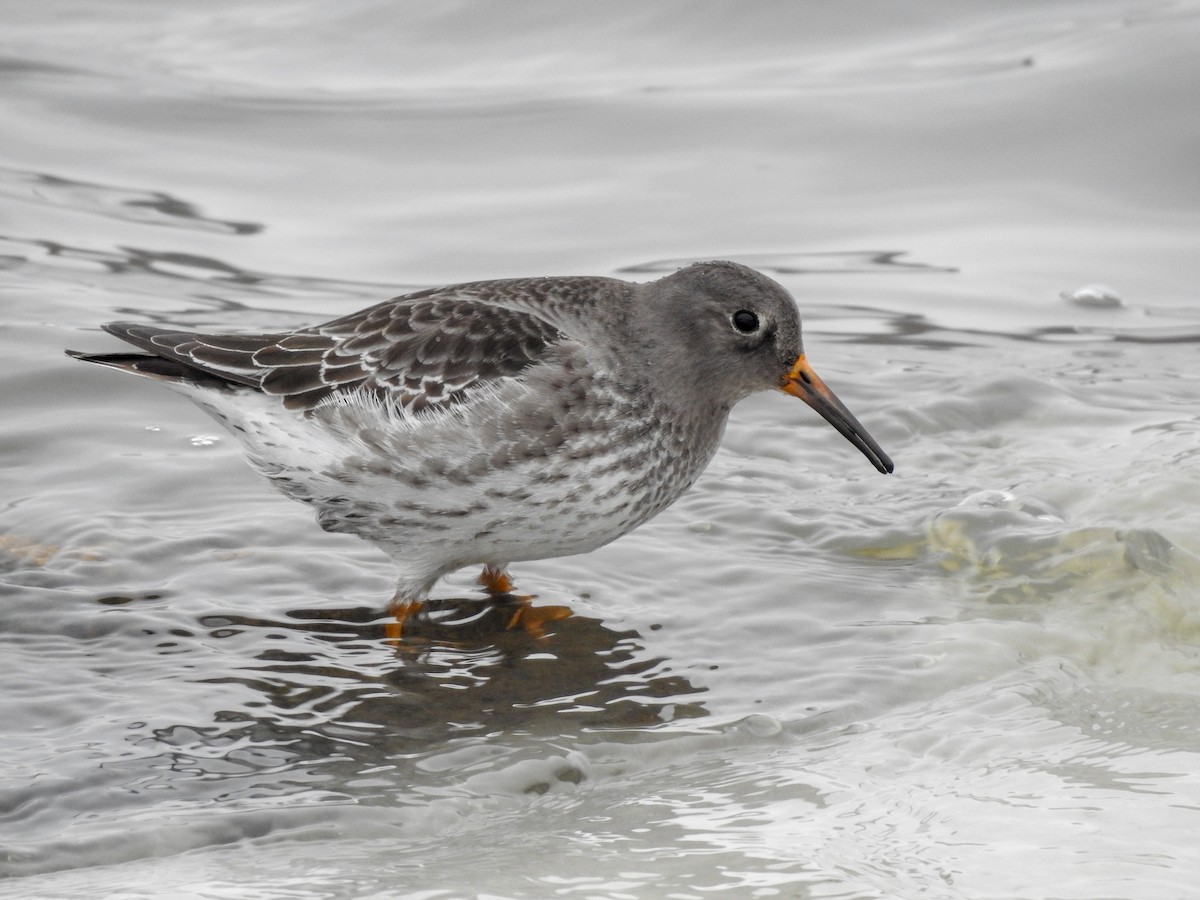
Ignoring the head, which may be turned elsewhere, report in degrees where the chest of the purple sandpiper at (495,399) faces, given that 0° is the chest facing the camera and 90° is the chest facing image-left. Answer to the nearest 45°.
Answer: approximately 270°

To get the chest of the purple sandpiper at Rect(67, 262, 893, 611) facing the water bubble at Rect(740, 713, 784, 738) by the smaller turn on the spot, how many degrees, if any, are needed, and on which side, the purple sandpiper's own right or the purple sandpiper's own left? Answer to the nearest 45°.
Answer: approximately 45° to the purple sandpiper's own right

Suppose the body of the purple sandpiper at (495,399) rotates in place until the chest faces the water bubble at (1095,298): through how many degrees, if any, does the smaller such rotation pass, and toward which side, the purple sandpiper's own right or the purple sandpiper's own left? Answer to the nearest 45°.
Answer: approximately 45° to the purple sandpiper's own left
